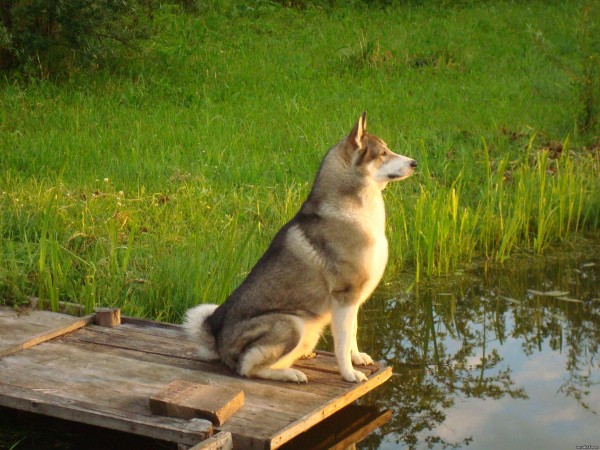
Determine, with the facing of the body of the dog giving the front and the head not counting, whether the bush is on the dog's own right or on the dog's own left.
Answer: on the dog's own left

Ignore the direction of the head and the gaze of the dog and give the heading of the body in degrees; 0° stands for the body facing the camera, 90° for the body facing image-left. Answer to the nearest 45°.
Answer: approximately 270°
